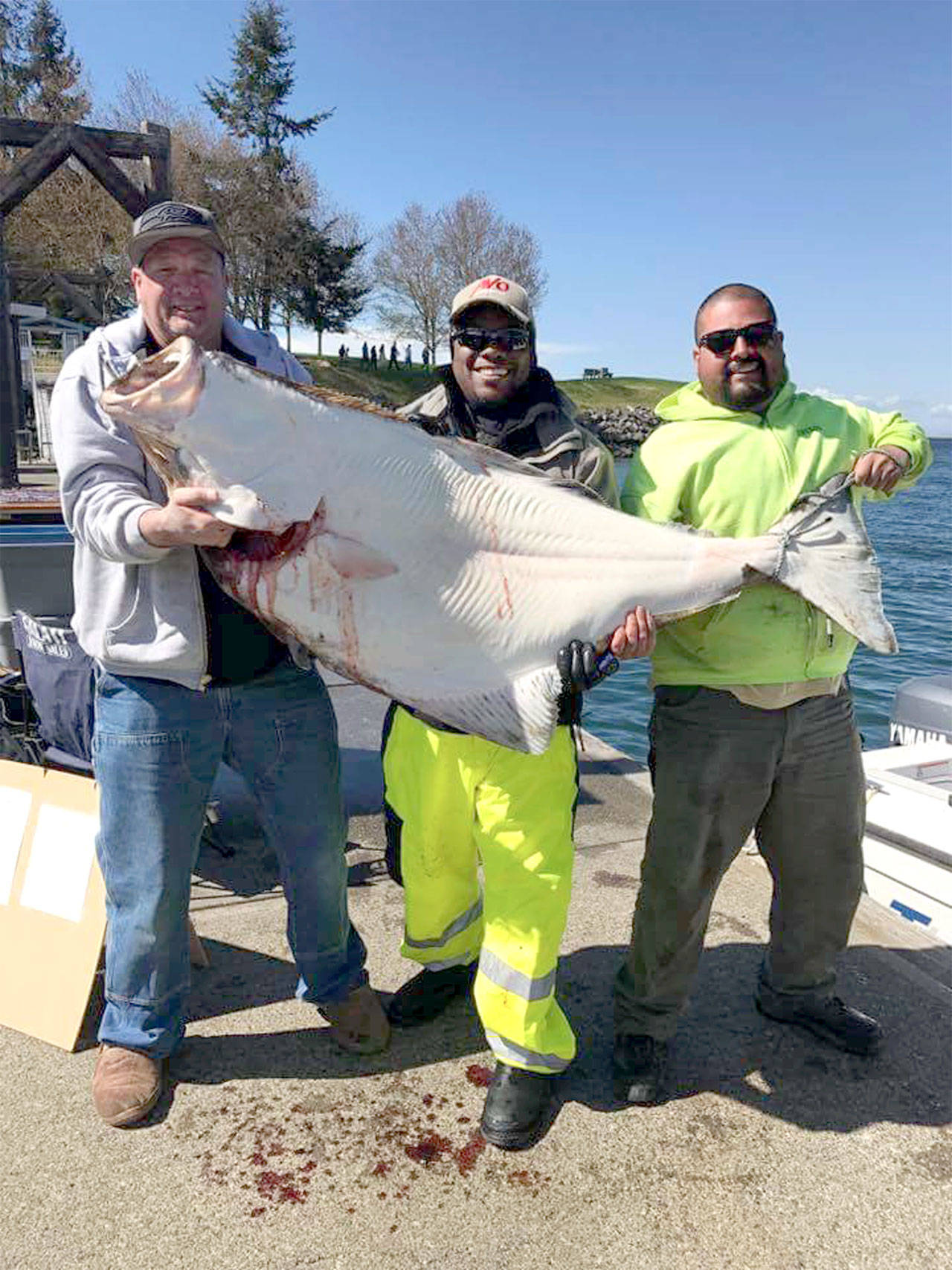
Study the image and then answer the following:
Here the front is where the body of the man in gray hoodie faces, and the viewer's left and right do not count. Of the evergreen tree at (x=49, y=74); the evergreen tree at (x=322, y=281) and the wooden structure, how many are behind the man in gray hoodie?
3

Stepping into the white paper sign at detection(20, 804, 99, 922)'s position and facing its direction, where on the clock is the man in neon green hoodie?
The man in neon green hoodie is roughly at 10 o'clock from the white paper sign.

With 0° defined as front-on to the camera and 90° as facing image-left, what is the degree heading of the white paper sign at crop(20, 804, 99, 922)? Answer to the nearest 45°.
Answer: approximately 0°

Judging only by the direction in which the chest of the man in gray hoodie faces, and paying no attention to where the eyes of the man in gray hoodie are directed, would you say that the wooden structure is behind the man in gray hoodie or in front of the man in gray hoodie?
behind

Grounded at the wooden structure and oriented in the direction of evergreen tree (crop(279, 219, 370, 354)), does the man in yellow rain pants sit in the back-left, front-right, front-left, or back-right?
back-right

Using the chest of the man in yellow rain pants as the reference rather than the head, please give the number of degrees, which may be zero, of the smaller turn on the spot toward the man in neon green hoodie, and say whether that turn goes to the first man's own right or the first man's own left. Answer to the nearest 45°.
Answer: approximately 90° to the first man's own left

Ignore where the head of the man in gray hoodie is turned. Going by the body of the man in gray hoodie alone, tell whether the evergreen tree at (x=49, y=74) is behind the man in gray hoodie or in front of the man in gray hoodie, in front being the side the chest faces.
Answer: behind

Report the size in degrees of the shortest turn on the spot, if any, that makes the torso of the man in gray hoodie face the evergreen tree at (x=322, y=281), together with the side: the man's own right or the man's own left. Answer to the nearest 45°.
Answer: approximately 180°
